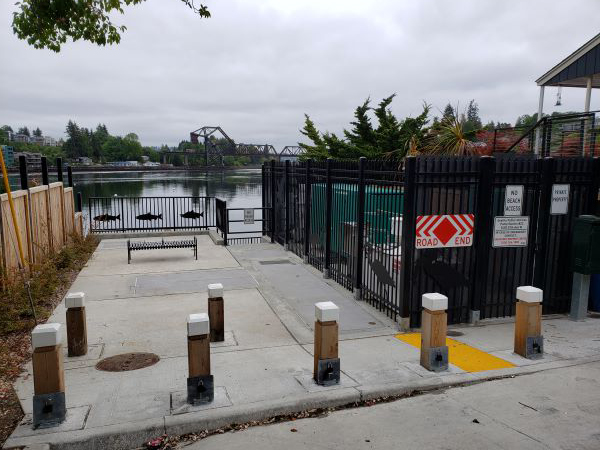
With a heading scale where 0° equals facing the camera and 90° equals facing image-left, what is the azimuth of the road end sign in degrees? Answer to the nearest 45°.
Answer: approximately 0°

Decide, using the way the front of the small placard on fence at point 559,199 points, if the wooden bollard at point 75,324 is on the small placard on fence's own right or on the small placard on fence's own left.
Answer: on the small placard on fence's own right

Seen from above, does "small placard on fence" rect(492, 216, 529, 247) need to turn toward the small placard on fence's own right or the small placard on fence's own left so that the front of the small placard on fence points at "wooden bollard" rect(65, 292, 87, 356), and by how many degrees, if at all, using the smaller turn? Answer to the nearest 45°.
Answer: approximately 45° to the small placard on fence's own right

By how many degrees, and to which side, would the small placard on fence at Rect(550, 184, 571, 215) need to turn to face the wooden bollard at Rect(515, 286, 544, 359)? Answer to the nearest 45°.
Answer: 0° — it already faces it

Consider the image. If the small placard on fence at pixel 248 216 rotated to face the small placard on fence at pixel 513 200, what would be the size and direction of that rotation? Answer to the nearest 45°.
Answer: approximately 45° to its left

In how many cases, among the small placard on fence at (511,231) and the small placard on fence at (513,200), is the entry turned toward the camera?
2

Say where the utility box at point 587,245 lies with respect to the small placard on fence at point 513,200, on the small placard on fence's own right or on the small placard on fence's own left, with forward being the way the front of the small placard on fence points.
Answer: on the small placard on fence's own left

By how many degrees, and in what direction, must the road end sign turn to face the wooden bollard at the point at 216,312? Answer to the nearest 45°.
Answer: approximately 45° to its right

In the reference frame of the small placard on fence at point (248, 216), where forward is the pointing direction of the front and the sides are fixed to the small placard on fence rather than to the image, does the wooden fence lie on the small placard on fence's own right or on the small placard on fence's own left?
on the small placard on fence's own right

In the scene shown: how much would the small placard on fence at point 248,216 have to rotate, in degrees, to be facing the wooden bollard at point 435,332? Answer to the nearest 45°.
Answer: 0° — it already faces it

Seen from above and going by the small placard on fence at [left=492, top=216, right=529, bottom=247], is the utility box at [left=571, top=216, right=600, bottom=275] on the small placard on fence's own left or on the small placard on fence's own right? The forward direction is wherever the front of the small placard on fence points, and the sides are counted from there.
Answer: on the small placard on fence's own left

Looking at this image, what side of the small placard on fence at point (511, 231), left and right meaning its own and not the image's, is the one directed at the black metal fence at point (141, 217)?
right

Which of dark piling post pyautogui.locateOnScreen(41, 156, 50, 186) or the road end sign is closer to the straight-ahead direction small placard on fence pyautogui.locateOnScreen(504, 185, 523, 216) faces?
the road end sign
